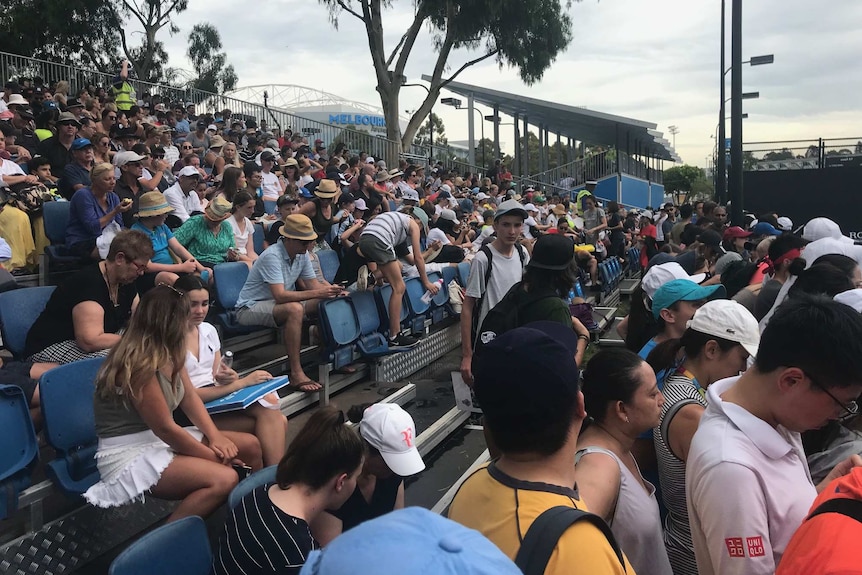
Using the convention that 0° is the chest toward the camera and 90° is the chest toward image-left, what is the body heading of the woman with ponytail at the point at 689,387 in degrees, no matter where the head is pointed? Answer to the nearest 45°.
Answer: approximately 270°

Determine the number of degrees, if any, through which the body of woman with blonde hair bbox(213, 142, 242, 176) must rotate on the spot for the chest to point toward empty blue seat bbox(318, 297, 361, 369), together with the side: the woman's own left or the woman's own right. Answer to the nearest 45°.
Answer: approximately 45° to the woman's own right

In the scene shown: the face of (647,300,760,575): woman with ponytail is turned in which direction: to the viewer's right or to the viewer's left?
to the viewer's right

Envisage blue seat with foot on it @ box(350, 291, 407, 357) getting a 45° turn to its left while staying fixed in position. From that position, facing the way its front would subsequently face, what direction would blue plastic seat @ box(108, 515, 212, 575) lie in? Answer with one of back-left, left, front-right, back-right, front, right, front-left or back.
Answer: right

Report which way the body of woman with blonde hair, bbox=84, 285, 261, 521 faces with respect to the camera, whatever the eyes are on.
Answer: to the viewer's right

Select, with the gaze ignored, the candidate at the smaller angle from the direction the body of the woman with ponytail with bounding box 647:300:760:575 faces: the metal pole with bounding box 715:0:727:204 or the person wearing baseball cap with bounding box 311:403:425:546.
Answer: the metal pole

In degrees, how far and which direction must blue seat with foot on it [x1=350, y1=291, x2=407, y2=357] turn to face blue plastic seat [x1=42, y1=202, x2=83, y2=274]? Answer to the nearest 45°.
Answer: approximately 135° to its right

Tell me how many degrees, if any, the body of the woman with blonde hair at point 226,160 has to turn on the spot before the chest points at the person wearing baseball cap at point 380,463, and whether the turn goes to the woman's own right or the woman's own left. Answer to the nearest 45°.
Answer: approximately 45° to the woman's own right

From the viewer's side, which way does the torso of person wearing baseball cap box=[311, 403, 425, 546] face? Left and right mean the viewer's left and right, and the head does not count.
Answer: facing the viewer and to the right of the viewer

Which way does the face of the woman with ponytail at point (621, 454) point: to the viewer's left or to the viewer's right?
to the viewer's right
